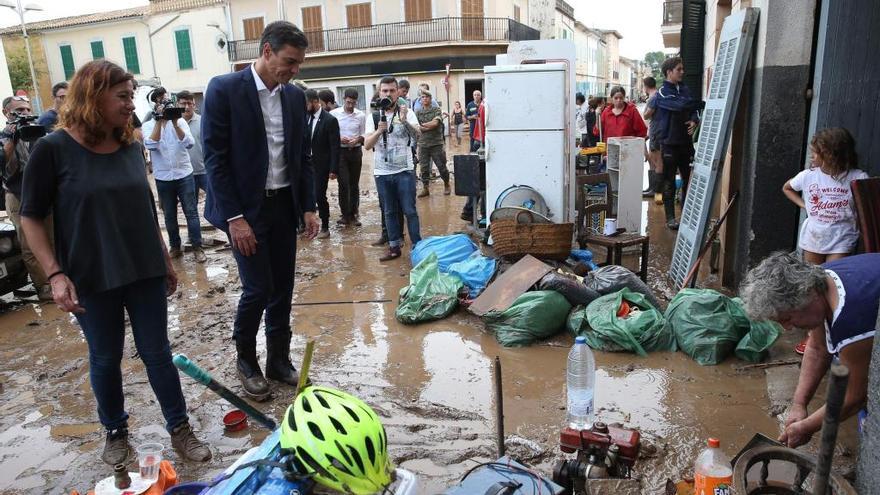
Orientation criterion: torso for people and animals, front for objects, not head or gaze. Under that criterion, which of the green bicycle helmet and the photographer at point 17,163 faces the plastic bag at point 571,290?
the photographer

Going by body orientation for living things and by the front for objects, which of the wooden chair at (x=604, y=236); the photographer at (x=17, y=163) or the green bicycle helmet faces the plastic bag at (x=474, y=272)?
the photographer

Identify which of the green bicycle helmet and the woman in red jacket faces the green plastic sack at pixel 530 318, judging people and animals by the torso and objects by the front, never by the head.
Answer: the woman in red jacket

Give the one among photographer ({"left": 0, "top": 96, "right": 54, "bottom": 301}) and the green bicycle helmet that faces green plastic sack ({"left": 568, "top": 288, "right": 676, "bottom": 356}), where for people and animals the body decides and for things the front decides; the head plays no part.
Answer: the photographer

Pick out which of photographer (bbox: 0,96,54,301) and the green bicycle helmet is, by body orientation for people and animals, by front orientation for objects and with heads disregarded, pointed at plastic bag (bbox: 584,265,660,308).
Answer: the photographer

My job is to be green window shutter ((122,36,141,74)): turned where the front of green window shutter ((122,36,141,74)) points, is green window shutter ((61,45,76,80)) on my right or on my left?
on my right

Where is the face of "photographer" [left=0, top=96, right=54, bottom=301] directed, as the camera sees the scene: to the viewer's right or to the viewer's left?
to the viewer's right

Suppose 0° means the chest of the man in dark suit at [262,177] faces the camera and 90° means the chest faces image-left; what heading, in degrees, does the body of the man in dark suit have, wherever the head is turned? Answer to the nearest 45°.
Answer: approximately 315°

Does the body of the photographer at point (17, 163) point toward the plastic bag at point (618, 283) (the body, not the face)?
yes

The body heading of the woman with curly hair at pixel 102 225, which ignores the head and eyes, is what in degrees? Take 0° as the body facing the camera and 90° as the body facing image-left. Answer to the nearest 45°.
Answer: approximately 315°
